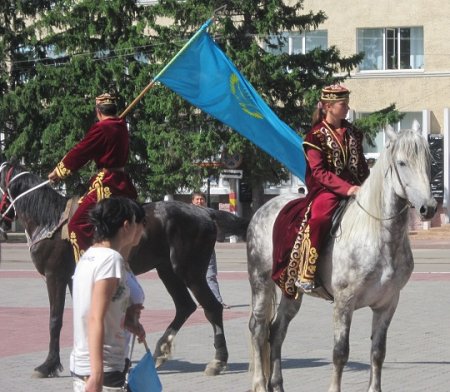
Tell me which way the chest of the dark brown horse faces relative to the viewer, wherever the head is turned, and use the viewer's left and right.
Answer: facing to the left of the viewer

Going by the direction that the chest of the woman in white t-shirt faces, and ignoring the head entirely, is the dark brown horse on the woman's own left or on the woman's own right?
on the woman's own left

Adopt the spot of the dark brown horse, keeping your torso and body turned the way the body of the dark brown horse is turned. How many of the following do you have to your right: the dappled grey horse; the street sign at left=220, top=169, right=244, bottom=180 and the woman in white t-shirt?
1

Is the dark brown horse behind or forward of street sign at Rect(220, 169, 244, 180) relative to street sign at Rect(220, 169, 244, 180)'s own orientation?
forward

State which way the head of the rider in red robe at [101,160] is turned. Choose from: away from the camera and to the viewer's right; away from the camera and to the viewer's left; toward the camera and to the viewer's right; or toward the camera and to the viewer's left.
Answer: away from the camera and to the viewer's left

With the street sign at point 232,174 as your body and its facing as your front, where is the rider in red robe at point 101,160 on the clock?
The rider in red robe is roughly at 12 o'clock from the street sign.

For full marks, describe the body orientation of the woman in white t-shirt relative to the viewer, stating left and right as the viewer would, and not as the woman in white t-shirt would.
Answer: facing to the right of the viewer

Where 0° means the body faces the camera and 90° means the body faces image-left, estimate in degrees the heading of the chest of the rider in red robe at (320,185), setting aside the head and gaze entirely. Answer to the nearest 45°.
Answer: approximately 315°
